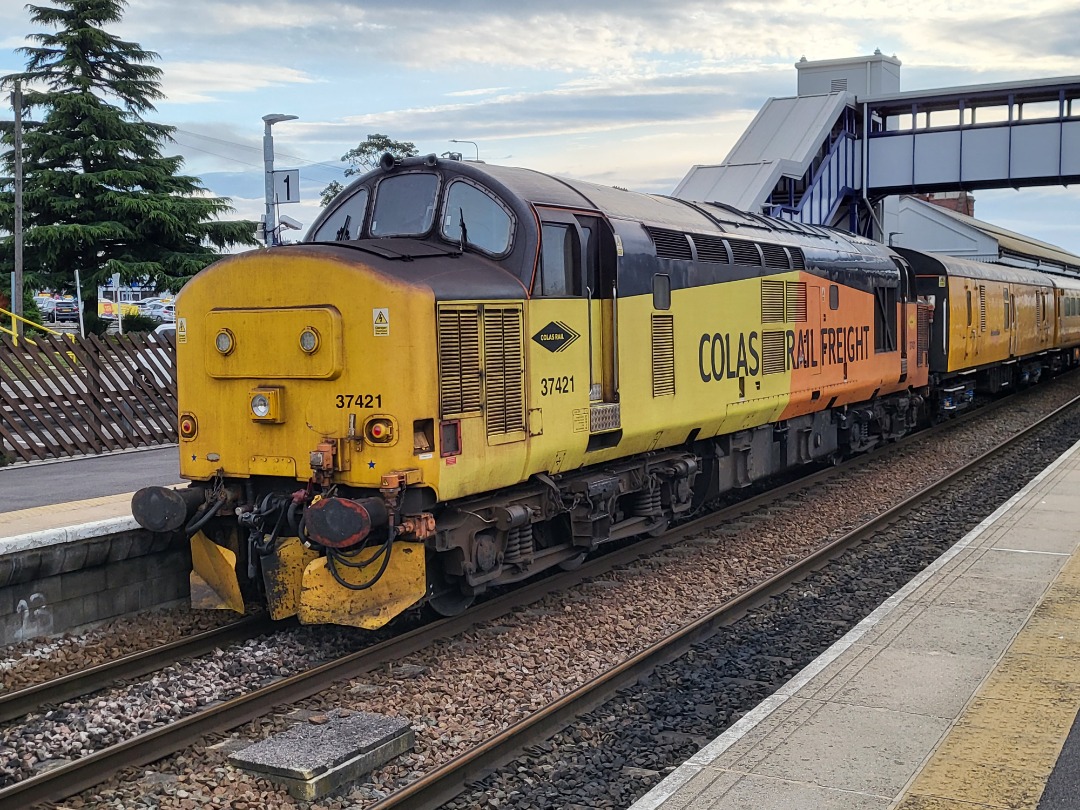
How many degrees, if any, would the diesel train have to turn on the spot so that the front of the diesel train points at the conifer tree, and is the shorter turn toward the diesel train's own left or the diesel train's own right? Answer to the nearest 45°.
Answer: approximately 90° to the diesel train's own right

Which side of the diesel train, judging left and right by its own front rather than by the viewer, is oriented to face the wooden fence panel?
front

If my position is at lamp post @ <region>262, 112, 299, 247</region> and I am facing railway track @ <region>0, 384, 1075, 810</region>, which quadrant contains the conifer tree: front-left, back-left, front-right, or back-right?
back-right

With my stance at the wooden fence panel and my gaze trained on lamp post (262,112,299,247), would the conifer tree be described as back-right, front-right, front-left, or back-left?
front-left

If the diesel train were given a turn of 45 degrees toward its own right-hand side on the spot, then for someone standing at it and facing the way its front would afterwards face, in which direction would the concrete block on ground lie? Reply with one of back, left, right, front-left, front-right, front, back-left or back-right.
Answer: left

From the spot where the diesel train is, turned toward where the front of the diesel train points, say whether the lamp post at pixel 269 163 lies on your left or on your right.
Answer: on your right
